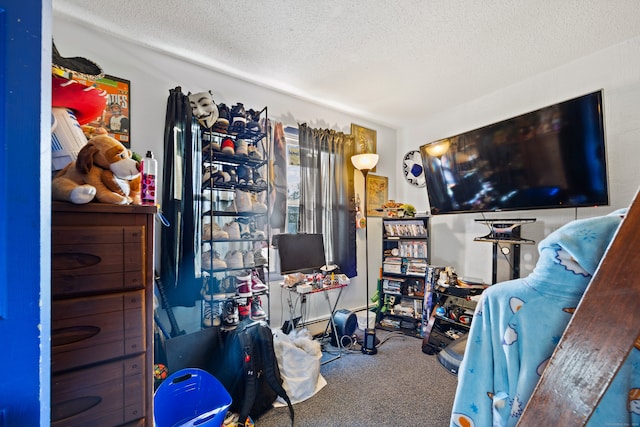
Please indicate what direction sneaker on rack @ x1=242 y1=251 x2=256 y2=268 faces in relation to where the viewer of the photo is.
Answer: facing the viewer and to the right of the viewer

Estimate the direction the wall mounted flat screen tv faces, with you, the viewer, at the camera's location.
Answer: facing the viewer and to the left of the viewer

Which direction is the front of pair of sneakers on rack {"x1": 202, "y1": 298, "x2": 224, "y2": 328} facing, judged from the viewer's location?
facing the viewer

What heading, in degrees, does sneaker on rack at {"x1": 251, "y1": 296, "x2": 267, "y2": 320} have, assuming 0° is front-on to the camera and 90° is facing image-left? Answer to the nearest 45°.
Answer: approximately 315°

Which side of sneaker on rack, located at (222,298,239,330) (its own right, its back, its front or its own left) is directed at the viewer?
front

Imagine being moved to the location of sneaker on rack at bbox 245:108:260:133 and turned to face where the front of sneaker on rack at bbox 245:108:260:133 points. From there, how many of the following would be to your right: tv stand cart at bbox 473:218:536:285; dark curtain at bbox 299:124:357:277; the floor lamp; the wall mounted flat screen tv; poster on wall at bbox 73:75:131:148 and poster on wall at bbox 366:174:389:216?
1

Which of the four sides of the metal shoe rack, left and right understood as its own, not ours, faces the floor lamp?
left

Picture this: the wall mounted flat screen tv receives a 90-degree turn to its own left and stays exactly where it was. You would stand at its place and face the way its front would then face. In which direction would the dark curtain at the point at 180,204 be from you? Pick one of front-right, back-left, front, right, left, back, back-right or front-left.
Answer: right

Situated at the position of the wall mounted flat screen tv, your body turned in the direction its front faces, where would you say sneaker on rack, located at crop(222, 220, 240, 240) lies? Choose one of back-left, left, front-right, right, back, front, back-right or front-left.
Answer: front
